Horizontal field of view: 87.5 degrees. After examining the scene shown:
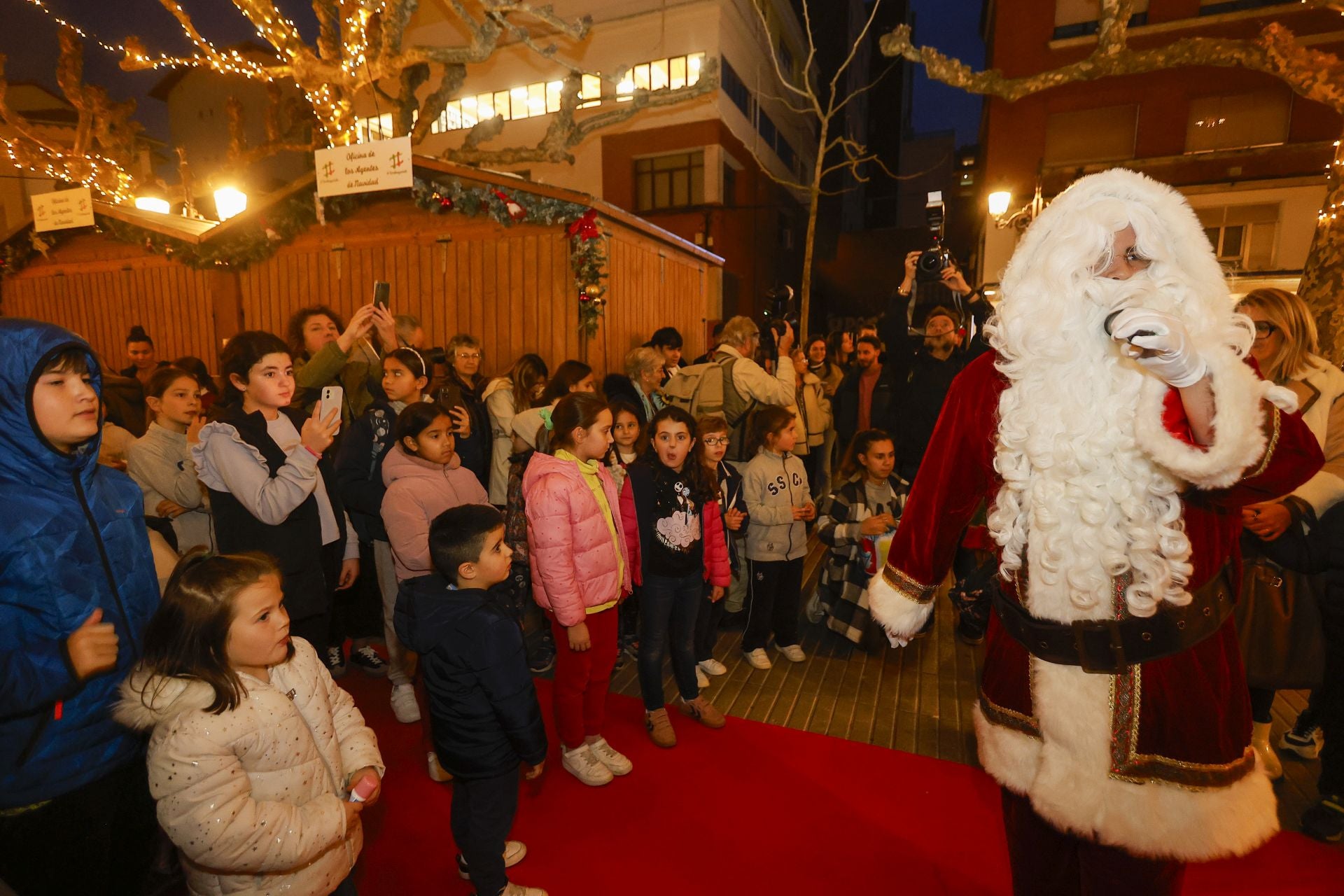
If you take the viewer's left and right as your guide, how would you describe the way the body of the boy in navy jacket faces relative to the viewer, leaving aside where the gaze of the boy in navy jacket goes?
facing to the right of the viewer

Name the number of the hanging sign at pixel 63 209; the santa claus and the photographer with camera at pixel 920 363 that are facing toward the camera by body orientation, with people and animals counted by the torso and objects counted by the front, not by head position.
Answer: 3

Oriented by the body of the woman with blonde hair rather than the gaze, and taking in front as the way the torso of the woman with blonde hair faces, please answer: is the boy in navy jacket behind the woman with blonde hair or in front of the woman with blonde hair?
in front

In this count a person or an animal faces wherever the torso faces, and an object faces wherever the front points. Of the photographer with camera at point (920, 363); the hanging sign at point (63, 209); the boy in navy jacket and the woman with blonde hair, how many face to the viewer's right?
1

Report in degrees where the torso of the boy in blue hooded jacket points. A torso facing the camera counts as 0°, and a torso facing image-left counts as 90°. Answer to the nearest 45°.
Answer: approximately 315°

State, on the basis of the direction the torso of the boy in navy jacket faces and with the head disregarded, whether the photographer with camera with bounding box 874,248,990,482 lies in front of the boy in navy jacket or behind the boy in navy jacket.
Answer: in front

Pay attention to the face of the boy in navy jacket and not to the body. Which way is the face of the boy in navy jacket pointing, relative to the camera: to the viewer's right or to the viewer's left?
to the viewer's right

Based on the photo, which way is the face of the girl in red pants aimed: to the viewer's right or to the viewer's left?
to the viewer's right

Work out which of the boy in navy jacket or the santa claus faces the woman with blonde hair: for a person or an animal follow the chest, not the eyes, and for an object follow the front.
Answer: the boy in navy jacket

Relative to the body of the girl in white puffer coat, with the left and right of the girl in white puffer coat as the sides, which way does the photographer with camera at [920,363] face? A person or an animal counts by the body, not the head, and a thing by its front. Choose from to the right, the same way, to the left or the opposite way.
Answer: to the right

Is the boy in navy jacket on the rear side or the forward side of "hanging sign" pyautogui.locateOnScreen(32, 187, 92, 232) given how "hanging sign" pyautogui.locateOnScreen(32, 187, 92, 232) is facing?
on the forward side

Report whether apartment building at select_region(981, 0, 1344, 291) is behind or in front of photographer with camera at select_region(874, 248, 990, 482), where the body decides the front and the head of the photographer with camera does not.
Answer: behind

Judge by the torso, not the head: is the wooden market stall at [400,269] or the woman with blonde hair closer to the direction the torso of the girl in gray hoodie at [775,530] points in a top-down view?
the woman with blonde hair

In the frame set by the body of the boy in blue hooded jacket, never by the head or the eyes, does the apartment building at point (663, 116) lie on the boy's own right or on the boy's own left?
on the boy's own left
